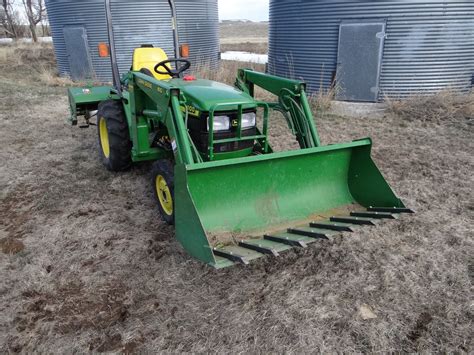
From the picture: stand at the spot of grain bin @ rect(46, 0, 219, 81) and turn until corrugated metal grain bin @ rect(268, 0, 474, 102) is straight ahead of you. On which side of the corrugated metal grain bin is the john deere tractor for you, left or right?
right

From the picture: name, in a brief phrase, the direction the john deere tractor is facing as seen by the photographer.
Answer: facing the viewer and to the right of the viewer

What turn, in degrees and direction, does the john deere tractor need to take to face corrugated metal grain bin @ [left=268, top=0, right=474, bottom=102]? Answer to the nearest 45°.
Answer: approximately 90° to its left

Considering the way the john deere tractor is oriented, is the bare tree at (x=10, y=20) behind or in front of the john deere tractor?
behind

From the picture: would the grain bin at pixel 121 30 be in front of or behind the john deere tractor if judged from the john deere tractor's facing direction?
behind

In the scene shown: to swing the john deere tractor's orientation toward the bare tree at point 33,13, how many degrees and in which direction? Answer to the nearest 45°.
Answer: approximately 180°
